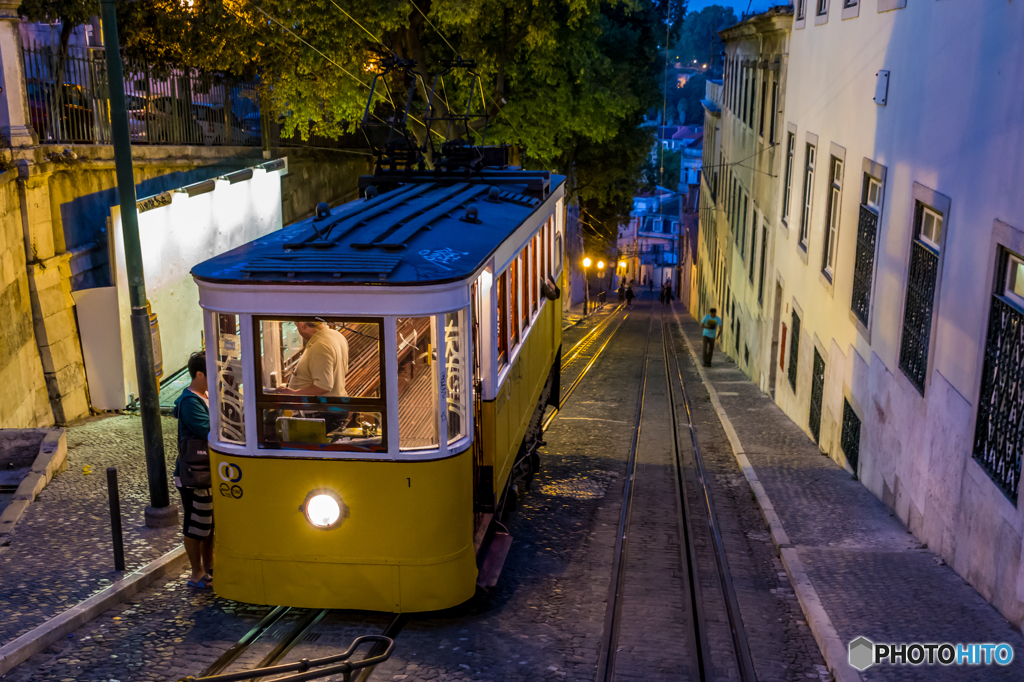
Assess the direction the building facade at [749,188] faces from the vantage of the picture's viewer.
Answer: facing to the left of the viewer

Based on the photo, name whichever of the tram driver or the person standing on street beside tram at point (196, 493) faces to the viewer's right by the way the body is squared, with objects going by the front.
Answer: the person standing on street beside tram

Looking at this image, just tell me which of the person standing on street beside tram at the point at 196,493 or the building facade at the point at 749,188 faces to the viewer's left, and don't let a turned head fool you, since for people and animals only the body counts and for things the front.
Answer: the building facade

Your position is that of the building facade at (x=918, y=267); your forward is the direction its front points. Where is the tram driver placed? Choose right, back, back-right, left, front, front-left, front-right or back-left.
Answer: front-left

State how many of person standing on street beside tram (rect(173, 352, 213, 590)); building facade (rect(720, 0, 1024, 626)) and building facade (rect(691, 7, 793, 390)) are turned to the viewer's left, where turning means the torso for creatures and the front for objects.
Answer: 2

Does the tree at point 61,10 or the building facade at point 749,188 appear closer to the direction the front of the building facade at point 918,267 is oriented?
the tree

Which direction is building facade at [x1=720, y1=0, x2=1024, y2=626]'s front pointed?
to the viewer's left

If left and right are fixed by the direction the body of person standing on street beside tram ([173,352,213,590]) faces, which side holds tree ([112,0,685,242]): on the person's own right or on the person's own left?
on the person's own left

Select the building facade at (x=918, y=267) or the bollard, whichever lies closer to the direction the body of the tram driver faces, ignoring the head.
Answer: the bollard

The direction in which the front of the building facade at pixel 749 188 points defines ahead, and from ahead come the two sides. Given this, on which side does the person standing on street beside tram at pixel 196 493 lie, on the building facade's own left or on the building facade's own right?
on the building facade's own left

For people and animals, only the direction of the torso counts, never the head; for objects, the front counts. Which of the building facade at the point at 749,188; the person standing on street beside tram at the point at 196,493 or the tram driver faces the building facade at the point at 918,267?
the person standing on street beside tram

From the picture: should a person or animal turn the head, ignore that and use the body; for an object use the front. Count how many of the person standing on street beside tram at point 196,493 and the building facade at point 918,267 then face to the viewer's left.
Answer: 1

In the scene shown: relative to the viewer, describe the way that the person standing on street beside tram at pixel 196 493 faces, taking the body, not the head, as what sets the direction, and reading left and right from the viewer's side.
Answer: facing to the right of the viewer

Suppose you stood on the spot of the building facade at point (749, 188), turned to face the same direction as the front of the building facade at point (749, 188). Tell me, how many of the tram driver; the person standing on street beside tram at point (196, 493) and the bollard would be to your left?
3
